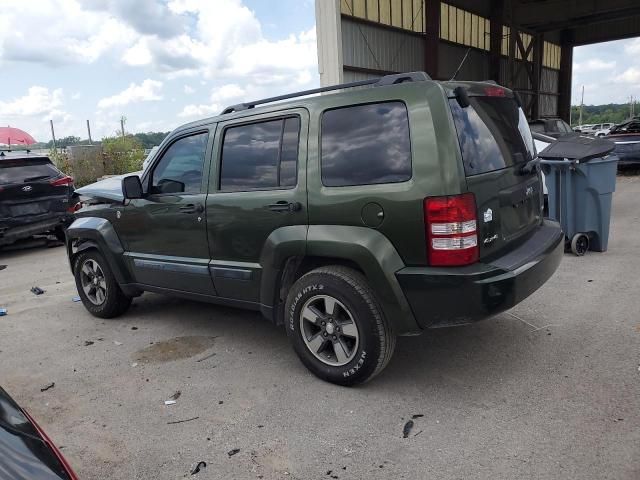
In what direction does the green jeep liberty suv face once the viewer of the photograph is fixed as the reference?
facing away from the viewer and to the left of the viewer

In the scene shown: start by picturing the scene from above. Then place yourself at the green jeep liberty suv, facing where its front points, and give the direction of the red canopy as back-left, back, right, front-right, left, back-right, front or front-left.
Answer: front

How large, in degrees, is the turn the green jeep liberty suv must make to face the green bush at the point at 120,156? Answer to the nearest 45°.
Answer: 0° — it already faces it

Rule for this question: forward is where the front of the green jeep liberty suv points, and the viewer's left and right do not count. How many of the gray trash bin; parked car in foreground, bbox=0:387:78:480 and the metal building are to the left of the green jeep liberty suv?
1

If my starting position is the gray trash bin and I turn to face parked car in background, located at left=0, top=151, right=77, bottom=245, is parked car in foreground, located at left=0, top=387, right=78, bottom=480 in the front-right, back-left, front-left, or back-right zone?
front-left

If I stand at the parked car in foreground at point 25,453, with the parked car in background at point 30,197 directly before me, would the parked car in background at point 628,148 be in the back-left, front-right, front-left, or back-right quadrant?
front-right

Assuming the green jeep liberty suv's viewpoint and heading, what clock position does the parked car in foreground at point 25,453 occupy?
The parked car in foreground is roughly at 9 o'clock from the green jeep liberty suv.

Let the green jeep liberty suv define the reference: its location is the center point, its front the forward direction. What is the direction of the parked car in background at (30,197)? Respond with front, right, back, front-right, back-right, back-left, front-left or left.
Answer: front

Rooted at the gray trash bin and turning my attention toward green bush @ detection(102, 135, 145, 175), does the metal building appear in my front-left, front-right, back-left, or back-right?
front-right

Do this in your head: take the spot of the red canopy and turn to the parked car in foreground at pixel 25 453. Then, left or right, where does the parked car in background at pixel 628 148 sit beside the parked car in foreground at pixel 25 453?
left

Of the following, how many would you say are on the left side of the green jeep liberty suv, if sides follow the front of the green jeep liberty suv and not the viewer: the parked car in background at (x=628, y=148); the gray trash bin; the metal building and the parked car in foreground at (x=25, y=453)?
1

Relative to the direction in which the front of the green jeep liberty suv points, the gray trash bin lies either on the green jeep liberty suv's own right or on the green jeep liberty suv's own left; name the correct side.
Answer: on the green jeep liberty suv's own right

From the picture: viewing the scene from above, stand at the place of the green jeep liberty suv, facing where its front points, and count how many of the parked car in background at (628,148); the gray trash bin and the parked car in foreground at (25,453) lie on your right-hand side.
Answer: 2

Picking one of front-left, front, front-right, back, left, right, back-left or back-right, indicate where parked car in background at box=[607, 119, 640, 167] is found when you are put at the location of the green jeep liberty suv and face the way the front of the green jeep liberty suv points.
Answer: right
